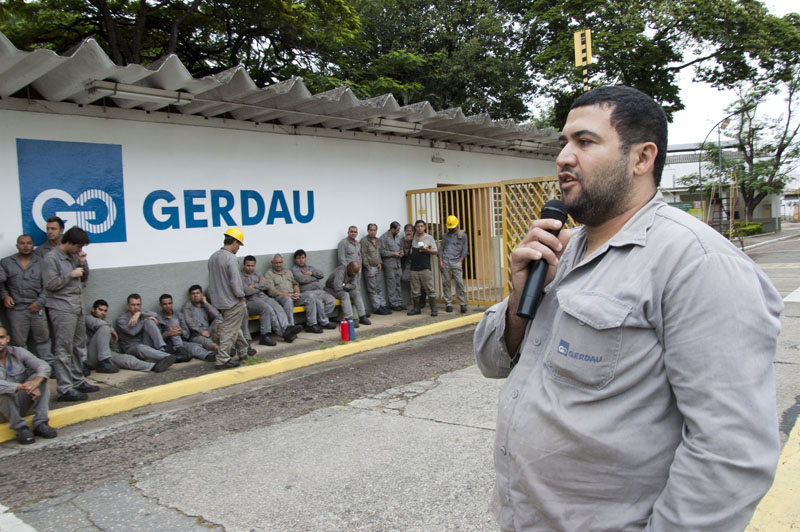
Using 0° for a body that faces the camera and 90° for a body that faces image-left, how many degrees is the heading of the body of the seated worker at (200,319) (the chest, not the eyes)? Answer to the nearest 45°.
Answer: approximately 315°

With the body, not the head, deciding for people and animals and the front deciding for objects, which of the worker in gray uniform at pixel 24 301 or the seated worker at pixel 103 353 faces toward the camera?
the worker in gray uniform

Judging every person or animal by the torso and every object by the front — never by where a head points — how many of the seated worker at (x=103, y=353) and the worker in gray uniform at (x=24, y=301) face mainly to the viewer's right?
1

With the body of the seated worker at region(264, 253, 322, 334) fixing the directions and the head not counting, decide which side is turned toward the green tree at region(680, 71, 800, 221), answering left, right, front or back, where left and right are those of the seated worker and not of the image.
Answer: left

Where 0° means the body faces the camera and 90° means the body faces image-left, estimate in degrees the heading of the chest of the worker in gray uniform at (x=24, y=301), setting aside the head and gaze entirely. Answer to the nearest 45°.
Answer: approximately 0°

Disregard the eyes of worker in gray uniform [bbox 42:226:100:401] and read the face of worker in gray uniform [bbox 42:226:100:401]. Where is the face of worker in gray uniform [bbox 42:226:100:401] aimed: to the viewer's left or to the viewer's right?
to the viewer's right

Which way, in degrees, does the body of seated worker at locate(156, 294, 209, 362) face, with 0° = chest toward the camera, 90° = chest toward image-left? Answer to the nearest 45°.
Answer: approximately 315°

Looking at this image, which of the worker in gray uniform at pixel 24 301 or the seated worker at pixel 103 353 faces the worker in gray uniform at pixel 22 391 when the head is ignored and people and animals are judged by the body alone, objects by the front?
the worker in gray uniform at pixel 24 301

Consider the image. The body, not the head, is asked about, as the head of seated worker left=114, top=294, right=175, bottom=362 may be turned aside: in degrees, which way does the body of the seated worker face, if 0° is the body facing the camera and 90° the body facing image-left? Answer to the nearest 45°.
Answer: approximately 315°

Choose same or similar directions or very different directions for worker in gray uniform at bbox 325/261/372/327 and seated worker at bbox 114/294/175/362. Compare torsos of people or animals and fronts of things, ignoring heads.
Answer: same or similar directions

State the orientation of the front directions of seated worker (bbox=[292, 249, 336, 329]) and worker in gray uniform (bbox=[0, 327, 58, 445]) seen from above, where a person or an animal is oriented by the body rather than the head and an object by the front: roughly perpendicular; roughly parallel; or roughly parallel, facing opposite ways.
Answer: roughly parallel

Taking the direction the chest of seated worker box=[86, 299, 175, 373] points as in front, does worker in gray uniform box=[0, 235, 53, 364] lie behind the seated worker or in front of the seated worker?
behind

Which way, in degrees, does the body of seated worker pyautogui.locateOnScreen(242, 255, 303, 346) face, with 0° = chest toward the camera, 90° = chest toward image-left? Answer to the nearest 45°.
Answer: approximately 315°

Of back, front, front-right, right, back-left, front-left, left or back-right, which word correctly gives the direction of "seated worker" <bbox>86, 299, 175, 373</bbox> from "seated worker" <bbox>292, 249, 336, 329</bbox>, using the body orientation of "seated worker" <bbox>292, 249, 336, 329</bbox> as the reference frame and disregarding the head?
right

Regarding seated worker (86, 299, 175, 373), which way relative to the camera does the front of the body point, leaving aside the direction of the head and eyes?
to the viewer's right

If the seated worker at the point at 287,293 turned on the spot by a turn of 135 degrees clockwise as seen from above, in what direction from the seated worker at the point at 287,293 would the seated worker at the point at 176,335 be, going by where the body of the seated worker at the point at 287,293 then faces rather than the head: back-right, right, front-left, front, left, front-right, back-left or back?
front-left

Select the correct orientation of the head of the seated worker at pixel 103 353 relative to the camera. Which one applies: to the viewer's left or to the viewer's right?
to the viewer's right
